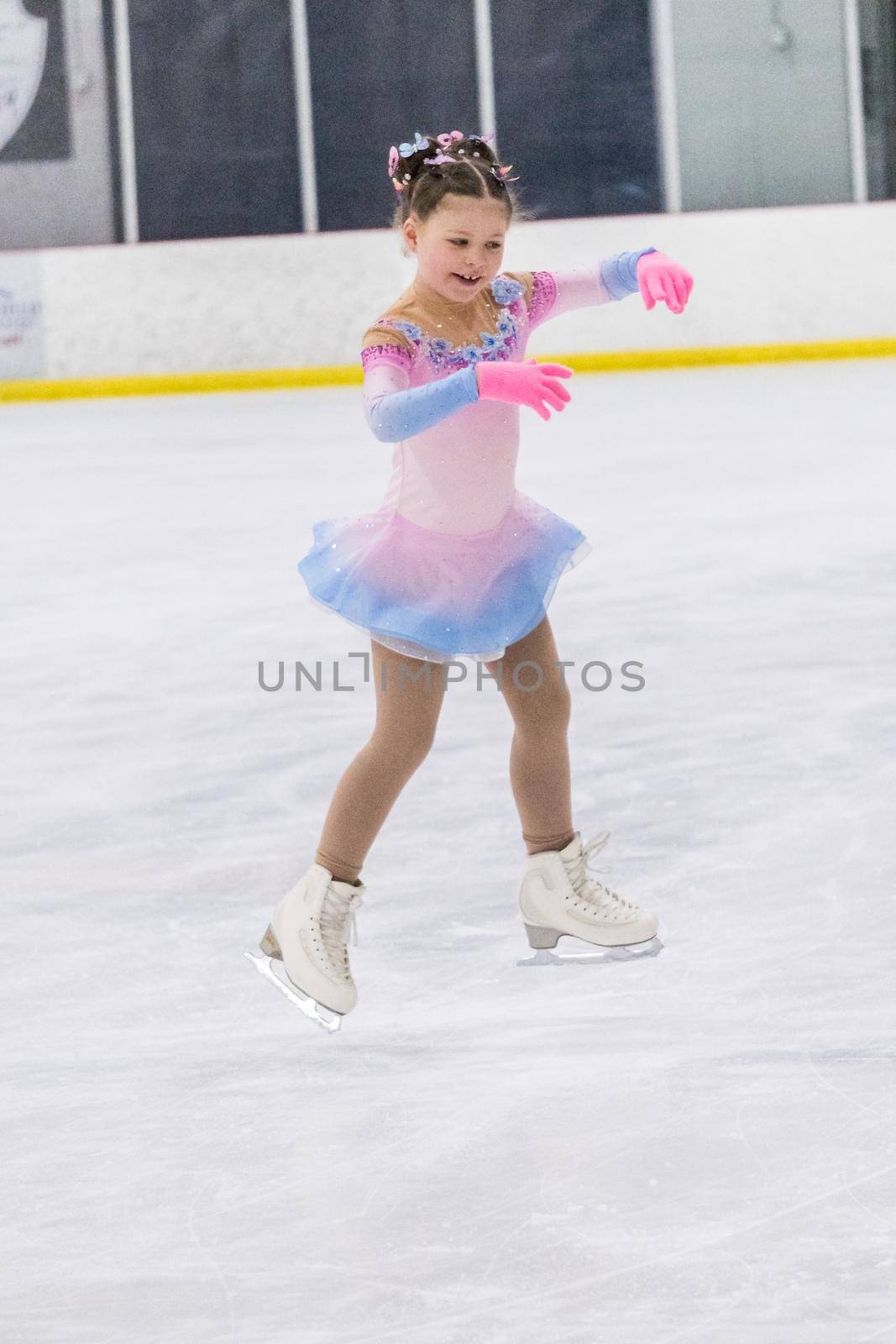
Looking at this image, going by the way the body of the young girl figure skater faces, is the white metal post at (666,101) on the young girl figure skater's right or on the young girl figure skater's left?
on the young girl figure skater's left

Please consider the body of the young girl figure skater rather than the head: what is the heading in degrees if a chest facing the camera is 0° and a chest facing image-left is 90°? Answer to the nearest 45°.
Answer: approximately 315°

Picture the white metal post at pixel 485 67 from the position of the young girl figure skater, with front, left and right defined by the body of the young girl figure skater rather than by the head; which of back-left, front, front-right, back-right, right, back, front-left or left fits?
back-left

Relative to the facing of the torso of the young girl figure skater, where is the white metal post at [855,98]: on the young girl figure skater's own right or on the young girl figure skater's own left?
on the young girl figure skater's own left
